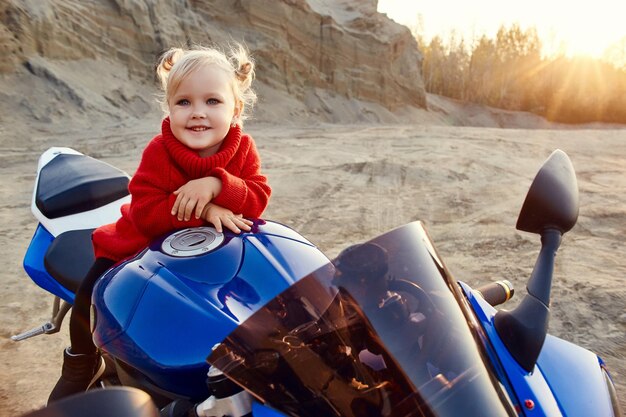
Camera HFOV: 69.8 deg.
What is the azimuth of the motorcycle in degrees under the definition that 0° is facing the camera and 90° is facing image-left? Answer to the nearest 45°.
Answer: approximately 315°
